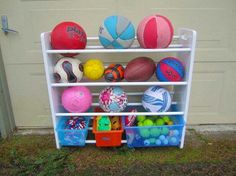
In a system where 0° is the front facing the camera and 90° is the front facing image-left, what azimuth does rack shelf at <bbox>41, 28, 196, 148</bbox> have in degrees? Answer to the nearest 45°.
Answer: approximately 0°
